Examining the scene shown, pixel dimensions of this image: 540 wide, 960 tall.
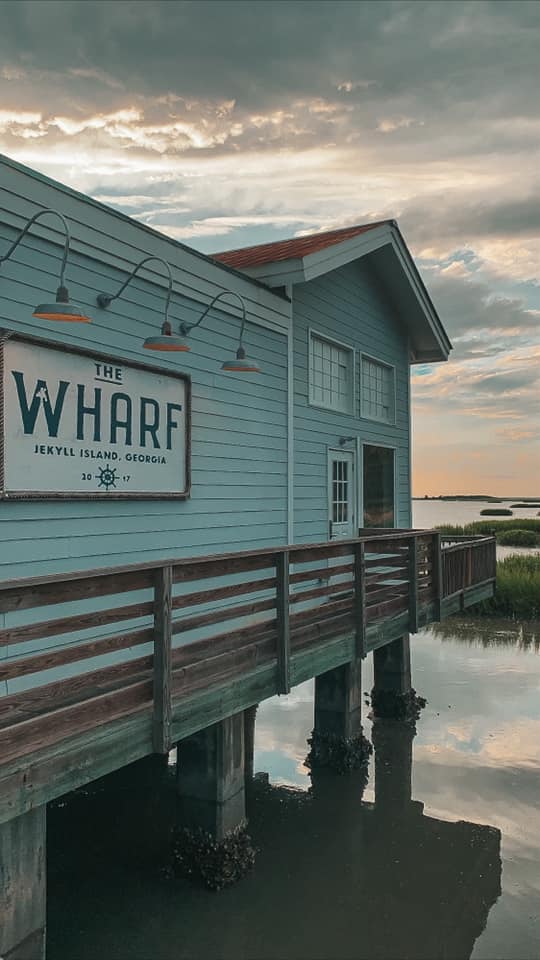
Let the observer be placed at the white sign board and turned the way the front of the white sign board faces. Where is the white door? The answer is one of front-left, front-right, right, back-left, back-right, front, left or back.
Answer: left

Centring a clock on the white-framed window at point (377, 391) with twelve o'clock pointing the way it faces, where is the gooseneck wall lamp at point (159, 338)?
The gooseneck wall lamp is roughly at 2 o'clock from the white-framed window.

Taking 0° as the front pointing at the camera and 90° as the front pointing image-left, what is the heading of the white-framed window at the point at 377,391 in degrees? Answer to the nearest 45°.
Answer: approximately 315°

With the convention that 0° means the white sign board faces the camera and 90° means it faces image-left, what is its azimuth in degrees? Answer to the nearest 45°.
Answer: approximately 315°

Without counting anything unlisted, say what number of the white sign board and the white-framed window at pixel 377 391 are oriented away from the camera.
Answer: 0
